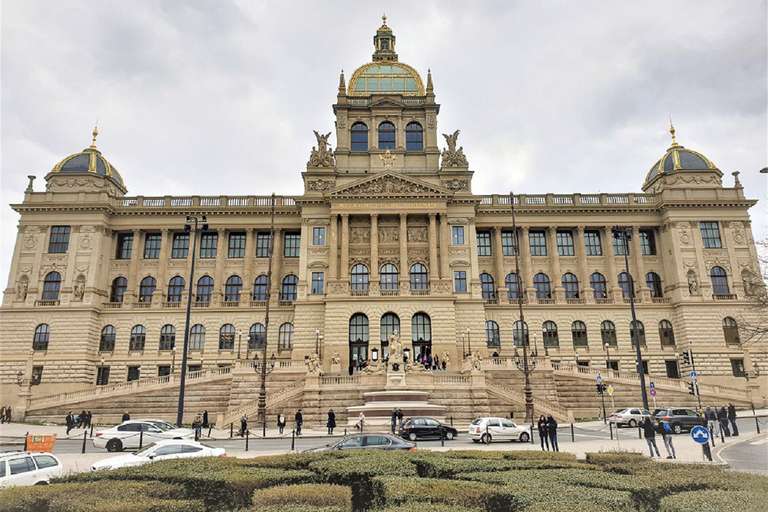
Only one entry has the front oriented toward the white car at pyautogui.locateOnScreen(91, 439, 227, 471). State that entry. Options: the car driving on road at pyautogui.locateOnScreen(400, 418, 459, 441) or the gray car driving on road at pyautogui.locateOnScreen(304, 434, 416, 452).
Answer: the gray car driving on road at pyautogui.locateOnScreen(304, 434, 416, 452)

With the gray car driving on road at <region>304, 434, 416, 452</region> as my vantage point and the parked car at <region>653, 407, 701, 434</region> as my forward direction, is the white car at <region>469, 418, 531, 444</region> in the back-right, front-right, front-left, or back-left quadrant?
front-left

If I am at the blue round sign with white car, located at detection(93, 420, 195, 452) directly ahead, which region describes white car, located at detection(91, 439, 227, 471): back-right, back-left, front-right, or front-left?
front-left

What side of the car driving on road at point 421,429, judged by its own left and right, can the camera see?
right

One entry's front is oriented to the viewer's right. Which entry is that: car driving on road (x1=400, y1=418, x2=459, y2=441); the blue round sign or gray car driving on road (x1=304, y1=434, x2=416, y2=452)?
car driving on road (x1=400, y1=418, x2=459, y2=441)

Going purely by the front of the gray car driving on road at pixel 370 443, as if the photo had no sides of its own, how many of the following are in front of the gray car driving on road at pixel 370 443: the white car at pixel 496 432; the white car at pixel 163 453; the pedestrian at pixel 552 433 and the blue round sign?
1

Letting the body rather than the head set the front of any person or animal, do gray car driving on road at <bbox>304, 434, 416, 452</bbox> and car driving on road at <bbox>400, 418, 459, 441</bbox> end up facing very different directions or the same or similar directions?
very different directions

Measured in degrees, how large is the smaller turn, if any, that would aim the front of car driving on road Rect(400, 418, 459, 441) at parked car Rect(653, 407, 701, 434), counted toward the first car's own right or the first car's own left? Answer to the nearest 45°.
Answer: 0° — it already faces it

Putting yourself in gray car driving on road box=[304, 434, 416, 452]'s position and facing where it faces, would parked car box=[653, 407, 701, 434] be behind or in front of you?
behind

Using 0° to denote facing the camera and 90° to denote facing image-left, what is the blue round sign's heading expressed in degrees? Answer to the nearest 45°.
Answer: approximately 0°

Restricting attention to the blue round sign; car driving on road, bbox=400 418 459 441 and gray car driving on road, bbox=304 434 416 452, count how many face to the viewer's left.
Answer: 1

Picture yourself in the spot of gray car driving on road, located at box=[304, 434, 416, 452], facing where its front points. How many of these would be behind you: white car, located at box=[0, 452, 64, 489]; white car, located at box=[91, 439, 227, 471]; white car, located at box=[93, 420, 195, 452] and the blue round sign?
1

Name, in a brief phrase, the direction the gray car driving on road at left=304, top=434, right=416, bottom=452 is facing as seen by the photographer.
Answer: facing to the left of the viewer
